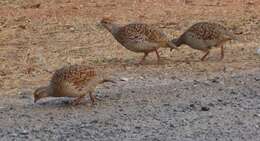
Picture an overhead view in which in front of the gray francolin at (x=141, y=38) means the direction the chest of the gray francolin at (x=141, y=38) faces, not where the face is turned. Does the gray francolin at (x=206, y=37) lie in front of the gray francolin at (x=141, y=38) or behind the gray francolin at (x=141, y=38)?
behind

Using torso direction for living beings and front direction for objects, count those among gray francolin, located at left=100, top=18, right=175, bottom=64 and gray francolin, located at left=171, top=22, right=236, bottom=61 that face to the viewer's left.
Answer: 2

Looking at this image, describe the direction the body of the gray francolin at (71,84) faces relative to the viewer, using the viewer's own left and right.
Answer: facing to the left of the viewer

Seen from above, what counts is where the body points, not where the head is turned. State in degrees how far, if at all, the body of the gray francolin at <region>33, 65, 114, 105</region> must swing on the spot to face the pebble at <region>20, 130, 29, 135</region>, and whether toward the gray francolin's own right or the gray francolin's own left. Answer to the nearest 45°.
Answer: approximately 45° to the gray francolin's own left

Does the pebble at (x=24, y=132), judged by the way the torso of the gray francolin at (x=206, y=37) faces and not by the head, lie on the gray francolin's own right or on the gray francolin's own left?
on the gray francolin's own left

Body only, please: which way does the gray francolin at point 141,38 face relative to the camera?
to the viewer's left

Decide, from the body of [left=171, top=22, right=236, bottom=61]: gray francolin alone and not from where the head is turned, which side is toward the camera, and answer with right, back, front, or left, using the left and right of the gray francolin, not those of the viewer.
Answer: left
